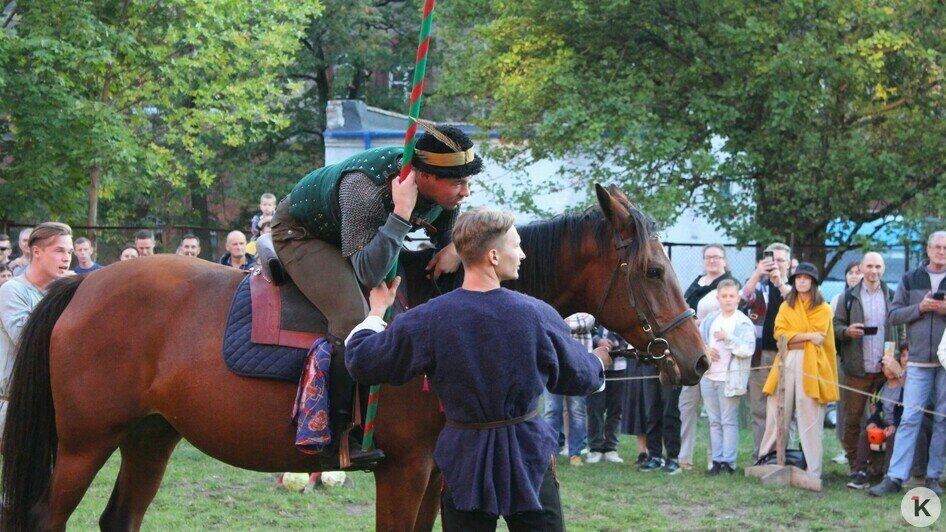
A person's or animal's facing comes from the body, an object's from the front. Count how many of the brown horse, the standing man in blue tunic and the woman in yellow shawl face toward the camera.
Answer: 1

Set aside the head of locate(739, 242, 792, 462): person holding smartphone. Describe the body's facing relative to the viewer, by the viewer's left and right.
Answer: facing the viewer and to the left of the viewer

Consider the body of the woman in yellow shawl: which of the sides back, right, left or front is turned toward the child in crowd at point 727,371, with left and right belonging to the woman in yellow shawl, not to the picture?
right

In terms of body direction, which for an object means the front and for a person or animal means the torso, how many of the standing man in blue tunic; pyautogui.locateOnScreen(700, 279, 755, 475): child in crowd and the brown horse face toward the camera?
1

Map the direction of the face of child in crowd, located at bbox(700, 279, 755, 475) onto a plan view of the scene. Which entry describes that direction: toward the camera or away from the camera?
toward the camera

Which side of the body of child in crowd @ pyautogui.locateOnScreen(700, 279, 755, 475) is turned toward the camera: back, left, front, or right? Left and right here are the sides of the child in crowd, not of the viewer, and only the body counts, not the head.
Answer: front

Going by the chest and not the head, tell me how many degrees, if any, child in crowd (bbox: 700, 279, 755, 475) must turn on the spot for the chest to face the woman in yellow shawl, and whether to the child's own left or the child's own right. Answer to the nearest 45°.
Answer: approximately 90° to the child's own left

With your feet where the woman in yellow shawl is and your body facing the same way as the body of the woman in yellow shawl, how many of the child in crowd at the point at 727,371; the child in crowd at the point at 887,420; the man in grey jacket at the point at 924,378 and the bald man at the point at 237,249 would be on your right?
2

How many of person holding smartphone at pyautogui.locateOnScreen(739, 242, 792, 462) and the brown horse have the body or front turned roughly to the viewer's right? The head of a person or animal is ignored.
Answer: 1

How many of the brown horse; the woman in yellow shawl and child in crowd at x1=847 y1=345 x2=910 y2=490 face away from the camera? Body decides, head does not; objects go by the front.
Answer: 0

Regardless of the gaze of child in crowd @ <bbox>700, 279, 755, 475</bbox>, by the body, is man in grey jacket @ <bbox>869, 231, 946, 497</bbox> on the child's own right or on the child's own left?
on the child's own left

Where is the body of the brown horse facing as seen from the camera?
to the viewer's right

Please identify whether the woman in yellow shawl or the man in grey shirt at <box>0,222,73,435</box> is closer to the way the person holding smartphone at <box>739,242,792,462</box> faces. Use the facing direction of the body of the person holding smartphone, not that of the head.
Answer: the man in grey shirt

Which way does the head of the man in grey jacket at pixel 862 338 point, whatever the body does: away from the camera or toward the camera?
toward the camera

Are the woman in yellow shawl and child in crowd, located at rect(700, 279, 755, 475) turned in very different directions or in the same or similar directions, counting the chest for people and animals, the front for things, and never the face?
same or similar directions

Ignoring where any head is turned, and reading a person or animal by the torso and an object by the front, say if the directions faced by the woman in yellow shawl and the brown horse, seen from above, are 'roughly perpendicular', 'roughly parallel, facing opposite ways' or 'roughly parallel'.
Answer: roughly perpendicular

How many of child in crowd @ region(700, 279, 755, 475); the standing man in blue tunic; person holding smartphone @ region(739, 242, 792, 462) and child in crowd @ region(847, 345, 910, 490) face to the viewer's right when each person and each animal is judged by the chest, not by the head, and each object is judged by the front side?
0

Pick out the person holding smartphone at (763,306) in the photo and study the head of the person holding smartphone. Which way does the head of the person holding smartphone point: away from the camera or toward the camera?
toward the camera

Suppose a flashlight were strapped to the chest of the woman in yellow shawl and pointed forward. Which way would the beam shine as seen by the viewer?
toward the camera

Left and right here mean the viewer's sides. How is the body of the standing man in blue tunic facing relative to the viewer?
facing away from the viewer
